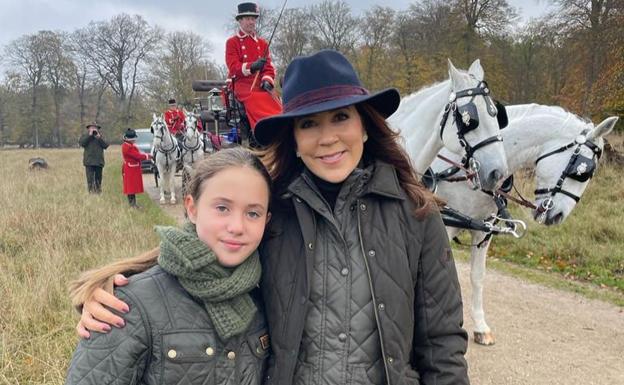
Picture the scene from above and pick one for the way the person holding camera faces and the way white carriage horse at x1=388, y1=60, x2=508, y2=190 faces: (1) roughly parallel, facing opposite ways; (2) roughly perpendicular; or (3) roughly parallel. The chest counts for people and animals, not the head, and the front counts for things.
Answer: roughly parallel

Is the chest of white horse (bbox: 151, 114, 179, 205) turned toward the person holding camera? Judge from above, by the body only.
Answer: no

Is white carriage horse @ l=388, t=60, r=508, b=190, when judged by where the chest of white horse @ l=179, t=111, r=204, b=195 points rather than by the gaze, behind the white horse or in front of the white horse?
in front

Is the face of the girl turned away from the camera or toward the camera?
toward the camera

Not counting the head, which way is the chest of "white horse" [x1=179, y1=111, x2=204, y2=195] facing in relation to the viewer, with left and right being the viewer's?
facing the viewer

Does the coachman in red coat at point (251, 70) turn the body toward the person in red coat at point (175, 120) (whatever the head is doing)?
no

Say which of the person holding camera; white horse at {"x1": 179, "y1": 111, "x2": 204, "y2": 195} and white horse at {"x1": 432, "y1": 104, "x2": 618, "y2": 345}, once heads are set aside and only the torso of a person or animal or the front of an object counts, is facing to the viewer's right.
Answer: white horse at {"x1": 432, "y1": 104, "x2": 618, "y2": 345}

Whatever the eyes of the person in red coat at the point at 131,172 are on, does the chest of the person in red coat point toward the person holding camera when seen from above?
no

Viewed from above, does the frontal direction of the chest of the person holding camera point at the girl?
yes

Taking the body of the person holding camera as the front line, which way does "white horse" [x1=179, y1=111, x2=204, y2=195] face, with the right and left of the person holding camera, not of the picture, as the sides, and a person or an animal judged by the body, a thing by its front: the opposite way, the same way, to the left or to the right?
the same way

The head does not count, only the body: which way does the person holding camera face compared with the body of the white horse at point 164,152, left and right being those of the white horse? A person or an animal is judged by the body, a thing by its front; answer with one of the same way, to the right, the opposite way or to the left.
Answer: the same way

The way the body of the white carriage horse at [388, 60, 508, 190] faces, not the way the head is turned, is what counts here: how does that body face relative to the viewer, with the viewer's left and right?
facing the viewer and to the right of the viewer
